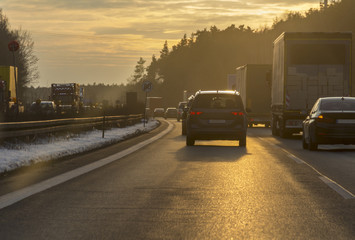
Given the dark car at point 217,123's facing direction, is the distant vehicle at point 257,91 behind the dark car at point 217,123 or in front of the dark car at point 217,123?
in front

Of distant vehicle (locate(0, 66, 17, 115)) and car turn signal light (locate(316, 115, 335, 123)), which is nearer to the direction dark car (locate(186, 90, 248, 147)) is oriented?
the distant vehicle

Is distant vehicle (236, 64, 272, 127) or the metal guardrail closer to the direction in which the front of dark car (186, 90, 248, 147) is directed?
the distant vehicle

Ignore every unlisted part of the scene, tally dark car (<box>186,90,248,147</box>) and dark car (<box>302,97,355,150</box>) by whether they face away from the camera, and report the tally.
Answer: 2

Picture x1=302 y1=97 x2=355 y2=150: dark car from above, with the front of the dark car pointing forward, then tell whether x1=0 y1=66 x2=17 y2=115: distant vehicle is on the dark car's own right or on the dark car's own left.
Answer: on the dark car's own left

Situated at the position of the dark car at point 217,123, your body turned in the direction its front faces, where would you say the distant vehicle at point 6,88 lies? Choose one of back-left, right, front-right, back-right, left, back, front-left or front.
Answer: front-left

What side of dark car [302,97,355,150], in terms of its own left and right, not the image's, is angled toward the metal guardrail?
left

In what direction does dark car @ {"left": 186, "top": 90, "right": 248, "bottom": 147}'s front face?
away from the camera

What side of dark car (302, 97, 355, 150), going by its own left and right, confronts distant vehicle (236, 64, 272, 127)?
front

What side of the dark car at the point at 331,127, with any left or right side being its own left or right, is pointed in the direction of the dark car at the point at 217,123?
left

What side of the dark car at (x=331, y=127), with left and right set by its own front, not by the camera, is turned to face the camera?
back
